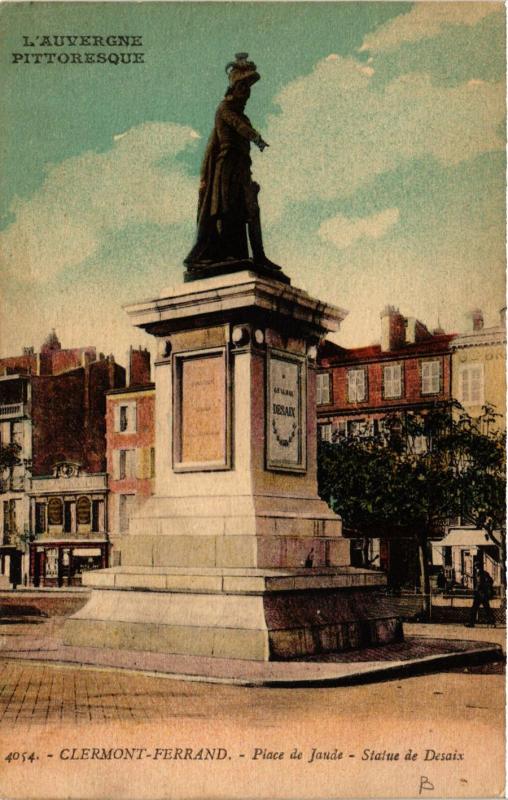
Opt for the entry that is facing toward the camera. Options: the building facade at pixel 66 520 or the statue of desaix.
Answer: the building facade

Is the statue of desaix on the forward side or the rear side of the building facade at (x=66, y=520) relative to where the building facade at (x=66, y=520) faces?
on the forward side

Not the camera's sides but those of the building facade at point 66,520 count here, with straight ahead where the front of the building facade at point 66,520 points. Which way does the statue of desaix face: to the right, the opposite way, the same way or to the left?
to the left

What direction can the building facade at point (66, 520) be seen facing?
toward the camera

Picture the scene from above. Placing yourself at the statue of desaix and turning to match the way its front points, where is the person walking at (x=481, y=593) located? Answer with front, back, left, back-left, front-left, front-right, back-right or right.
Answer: front-left

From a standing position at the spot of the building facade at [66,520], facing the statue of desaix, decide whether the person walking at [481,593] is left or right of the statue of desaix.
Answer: left

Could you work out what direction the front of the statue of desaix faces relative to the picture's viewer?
facing to the right of the viewer
